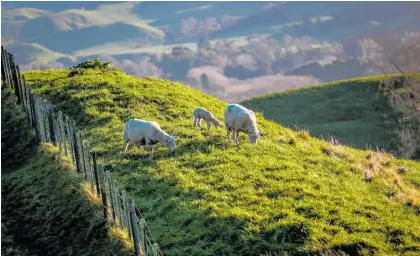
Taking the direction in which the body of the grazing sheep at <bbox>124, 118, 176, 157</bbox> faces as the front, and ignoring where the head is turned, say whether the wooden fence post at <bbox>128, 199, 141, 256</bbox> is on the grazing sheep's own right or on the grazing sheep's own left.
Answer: on the grazing sheep's own right

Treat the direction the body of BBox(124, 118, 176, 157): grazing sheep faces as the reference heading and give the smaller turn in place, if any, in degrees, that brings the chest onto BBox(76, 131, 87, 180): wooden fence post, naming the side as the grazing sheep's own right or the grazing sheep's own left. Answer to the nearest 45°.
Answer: approximately 135° to the grazing sheep's own right

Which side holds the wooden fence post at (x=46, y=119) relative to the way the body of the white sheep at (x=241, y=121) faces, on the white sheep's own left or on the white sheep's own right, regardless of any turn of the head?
on the white sheep's own right

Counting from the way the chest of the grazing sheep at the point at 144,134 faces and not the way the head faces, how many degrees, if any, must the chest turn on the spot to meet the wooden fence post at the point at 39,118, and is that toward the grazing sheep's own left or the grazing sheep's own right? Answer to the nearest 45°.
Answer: approximately 135° to the grazing sheep's own left

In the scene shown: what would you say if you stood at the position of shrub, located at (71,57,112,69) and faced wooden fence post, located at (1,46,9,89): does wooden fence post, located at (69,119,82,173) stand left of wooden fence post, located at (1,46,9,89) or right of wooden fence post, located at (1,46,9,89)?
left

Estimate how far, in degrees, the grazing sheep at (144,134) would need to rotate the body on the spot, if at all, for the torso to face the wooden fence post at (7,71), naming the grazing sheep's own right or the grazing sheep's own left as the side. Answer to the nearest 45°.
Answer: approximately 135° to the grazing sheep's own left

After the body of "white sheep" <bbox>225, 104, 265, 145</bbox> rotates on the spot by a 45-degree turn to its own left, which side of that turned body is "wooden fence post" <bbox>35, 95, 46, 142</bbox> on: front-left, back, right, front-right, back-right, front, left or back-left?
back

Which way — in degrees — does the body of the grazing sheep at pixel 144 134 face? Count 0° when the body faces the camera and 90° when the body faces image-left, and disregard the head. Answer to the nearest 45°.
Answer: approximately 270°
